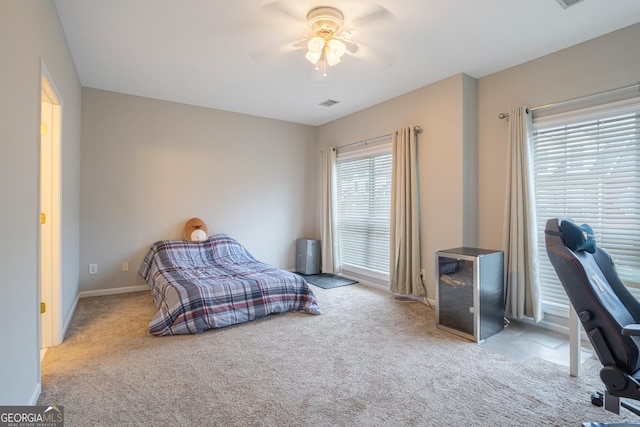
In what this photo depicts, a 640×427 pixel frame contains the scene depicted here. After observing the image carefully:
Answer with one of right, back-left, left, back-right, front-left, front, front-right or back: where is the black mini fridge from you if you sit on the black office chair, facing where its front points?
back

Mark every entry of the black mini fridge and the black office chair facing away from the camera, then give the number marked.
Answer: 0

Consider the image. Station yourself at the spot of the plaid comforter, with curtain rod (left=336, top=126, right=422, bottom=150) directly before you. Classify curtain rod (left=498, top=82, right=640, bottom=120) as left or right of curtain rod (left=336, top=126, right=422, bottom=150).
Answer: right

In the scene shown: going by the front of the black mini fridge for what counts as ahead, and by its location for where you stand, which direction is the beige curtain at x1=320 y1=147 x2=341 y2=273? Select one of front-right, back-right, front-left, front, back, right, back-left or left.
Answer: right

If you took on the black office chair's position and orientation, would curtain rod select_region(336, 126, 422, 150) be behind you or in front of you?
behind

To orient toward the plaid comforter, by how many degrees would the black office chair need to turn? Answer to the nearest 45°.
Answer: approximately 135° to its right

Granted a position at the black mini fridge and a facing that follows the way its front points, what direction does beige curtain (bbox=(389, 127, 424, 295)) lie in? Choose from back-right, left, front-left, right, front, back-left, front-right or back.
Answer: right

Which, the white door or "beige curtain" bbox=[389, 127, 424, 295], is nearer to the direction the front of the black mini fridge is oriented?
the white door

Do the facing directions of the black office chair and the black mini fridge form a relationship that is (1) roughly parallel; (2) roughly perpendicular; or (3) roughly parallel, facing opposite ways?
roughly perpendicular

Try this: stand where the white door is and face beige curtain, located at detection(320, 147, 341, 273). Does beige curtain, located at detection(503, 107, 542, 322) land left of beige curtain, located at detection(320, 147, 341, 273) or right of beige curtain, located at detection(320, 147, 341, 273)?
right

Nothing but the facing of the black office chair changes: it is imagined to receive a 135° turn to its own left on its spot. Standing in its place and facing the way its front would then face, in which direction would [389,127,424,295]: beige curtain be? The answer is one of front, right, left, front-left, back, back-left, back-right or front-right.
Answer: front-left
